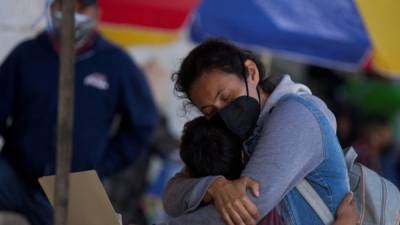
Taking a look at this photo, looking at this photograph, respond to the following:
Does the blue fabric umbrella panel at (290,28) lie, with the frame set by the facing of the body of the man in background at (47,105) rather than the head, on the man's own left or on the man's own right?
on the man's own left

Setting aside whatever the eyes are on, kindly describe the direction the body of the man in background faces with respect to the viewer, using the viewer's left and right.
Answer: facing the viewer
